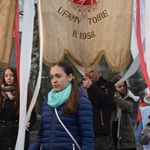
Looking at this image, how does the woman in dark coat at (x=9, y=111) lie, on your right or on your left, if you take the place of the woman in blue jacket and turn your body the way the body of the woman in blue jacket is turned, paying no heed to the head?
on your right

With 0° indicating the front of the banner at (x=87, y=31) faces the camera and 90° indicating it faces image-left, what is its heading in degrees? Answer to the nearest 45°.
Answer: approximately 0°

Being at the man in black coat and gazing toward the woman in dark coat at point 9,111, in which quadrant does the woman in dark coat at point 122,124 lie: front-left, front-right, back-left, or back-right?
back-right

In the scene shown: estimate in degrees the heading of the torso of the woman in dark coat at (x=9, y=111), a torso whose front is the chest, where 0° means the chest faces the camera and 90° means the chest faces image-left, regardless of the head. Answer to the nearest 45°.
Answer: approximately 0°

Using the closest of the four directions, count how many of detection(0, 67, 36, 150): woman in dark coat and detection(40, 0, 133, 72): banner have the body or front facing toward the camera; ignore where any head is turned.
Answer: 2
